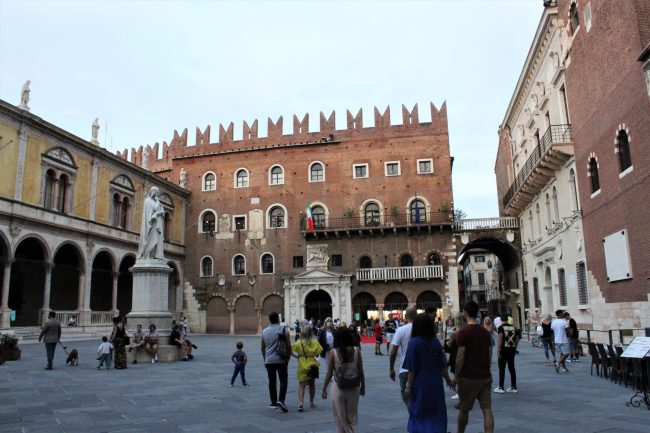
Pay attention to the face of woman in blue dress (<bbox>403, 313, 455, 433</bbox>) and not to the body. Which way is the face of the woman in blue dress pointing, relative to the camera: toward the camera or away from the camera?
away from the camera

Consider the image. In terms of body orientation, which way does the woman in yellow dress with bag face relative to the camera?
away from the camera

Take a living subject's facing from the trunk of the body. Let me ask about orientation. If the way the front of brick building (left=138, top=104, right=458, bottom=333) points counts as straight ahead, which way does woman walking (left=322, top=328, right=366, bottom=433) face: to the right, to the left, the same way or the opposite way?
the opposite way

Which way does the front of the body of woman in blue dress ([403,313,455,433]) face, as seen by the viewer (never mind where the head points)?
away from the camera

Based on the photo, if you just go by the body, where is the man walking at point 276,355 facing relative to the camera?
away from the camera

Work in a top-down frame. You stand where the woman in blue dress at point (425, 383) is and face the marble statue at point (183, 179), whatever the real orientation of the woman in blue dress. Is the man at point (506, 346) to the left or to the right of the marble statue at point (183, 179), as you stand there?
right

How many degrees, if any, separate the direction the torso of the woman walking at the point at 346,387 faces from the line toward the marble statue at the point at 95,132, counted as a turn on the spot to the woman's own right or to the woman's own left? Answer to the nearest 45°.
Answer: approximately 45° to the woman's own left

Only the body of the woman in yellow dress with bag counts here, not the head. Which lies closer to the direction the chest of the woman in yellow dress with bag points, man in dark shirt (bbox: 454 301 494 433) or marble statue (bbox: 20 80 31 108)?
the marble statue

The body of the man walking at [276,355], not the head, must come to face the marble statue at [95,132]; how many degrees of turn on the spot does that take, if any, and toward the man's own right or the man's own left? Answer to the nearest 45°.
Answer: approximately 45° to the man's own left
